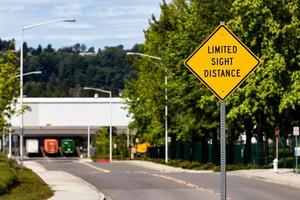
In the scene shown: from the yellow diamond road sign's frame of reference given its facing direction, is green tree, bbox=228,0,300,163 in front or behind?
behind

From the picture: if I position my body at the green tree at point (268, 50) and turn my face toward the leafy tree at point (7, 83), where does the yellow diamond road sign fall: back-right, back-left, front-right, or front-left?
front-left

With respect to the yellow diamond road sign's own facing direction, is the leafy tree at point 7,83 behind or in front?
behind

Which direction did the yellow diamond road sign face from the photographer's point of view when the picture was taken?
facing the viewer
